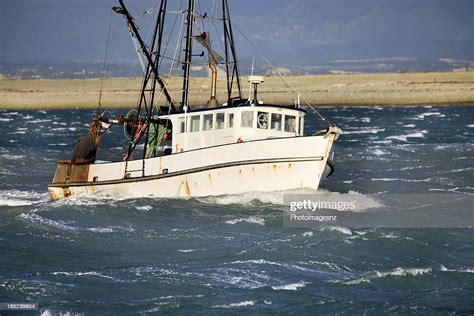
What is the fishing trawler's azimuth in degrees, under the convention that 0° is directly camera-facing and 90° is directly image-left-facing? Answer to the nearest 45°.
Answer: approximately 315°
